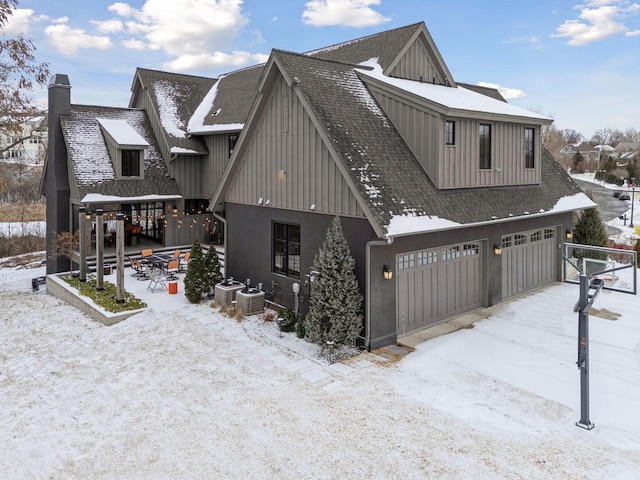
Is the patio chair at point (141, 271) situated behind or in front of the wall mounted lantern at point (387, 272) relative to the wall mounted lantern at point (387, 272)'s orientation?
behind

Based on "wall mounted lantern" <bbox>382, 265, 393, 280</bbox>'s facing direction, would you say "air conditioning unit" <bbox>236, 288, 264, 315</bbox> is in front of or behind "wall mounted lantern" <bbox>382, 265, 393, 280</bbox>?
behind

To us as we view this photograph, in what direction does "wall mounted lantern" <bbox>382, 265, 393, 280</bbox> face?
facing the viewer and to the right of the viewer

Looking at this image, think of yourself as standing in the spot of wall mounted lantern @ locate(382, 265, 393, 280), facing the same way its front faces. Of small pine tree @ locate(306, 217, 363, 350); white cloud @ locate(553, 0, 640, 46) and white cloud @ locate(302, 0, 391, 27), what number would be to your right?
1

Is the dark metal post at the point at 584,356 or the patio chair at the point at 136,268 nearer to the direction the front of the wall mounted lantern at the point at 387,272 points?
the dark metal post

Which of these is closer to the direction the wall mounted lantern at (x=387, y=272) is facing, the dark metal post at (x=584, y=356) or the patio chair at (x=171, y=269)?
the dark metal post

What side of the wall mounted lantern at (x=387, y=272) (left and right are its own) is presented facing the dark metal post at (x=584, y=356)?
front

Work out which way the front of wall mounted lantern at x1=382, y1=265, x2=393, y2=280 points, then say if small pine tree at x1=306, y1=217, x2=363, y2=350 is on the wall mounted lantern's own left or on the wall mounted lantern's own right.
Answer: on the wall mounted lantern's own right

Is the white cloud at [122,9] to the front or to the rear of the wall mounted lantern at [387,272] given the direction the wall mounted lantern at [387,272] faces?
to the rear
